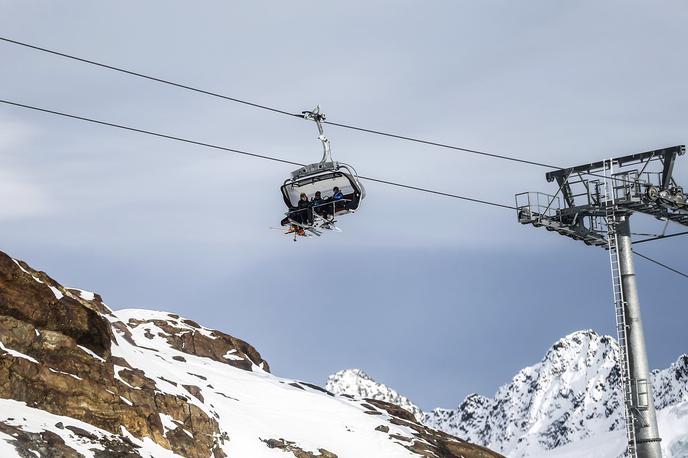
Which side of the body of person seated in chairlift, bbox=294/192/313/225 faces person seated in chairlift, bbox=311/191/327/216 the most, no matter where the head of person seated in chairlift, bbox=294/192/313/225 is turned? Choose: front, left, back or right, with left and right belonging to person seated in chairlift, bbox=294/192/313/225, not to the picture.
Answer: left

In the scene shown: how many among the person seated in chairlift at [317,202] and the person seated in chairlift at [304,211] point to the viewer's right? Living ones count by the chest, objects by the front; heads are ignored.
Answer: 0

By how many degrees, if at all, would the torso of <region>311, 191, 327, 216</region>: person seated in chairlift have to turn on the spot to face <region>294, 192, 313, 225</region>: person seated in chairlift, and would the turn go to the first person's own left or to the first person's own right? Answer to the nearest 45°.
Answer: approximately 90° to the first person's own right

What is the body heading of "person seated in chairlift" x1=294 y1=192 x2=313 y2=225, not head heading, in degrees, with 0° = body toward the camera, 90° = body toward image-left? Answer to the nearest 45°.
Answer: approximately 45°

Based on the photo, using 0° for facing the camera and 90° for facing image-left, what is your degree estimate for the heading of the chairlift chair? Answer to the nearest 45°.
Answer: approximately 45°
